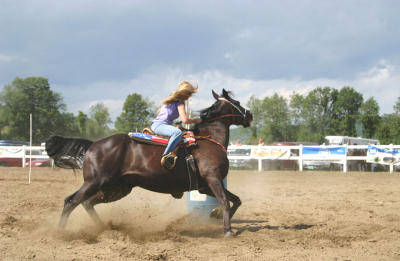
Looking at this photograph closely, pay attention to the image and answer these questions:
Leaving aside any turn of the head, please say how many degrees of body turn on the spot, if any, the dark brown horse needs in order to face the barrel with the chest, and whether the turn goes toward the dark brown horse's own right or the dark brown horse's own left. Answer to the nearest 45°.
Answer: approximately 45° to the dark brown horse's own left

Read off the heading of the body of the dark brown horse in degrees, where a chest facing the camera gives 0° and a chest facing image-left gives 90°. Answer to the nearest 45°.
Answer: approximately 270°

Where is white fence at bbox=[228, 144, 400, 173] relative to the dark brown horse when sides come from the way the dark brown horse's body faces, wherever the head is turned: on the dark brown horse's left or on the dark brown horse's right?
on the dark brown horse's left
